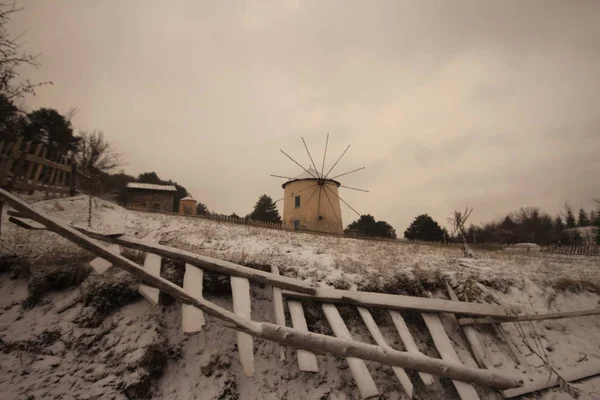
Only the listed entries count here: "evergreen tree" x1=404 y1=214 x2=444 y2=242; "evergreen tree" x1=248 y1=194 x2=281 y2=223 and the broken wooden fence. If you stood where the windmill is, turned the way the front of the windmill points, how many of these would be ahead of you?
1

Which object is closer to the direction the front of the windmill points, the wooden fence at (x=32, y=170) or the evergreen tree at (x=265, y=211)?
the wooden fence

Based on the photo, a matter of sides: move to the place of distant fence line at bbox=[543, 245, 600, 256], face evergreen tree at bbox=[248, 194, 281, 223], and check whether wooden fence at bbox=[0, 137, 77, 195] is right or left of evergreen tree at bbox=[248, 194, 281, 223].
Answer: left

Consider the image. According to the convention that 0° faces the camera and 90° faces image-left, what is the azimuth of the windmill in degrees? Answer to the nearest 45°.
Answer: approximately 0°

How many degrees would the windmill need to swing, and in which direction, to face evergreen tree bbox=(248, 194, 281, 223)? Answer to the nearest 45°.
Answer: approximately 135° to its right

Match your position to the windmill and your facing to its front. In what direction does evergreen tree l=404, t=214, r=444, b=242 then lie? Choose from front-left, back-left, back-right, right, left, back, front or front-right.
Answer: back-left

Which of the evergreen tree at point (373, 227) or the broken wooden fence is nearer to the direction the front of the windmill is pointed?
the broken wooden fence

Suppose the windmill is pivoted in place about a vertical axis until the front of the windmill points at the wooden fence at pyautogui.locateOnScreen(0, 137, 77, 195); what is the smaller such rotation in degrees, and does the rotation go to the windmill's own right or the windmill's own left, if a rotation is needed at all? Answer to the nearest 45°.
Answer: approximately 45° to the windmill's own right

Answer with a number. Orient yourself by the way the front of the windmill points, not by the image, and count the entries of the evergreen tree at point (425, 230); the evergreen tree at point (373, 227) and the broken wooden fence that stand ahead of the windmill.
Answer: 1

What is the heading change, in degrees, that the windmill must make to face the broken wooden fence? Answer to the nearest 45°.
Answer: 0° — it already faces it

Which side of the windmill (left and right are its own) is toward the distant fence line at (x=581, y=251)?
left
